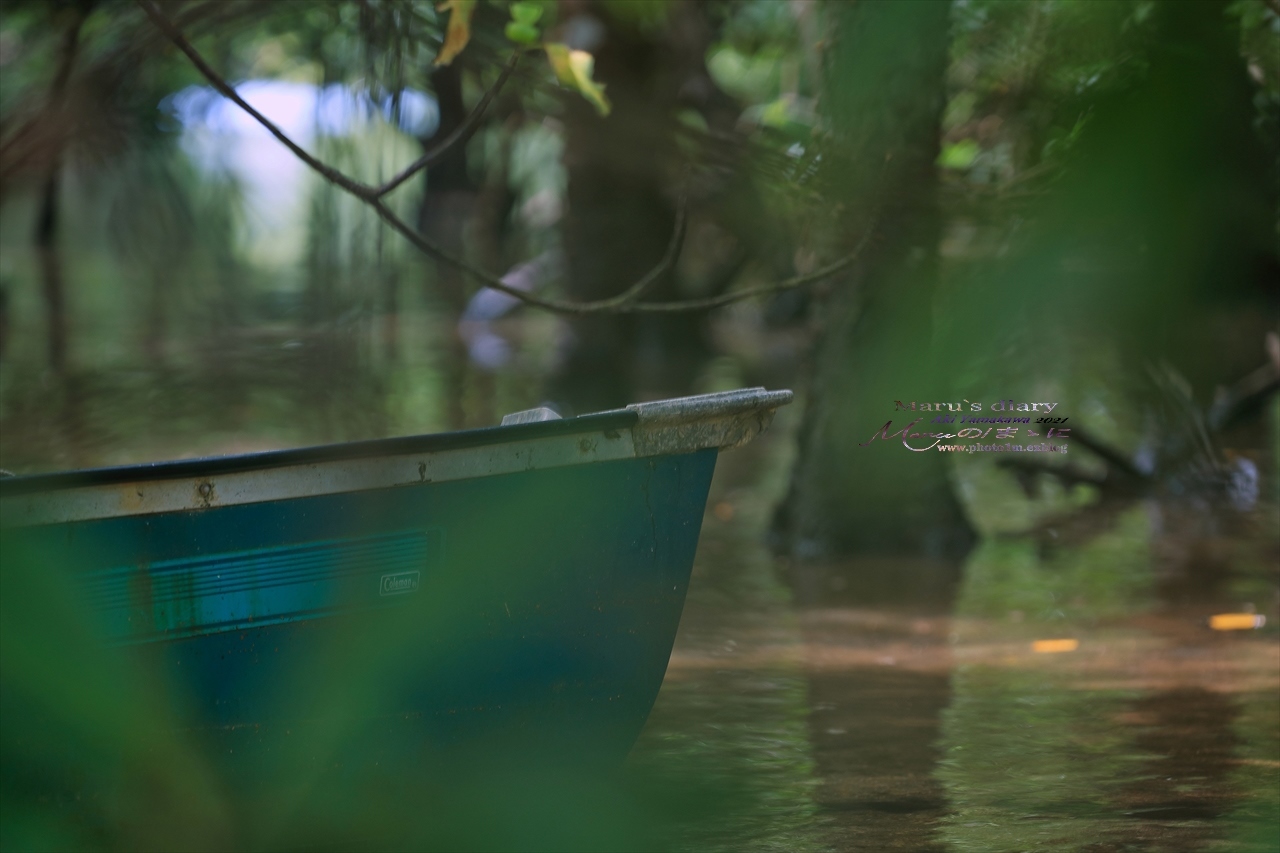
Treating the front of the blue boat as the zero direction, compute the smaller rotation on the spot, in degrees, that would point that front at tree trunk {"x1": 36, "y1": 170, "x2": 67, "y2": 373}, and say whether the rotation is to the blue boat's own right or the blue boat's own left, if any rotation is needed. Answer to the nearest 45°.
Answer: approximately 90° to the blue boat's own left

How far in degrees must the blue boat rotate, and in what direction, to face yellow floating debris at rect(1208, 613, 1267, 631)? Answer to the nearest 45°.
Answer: approximately 45° to its left

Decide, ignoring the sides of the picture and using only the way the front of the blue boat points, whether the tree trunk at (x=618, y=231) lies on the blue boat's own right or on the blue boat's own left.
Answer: on the blue boat's own left

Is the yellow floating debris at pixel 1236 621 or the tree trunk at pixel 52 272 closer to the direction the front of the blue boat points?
the yellow floating debris

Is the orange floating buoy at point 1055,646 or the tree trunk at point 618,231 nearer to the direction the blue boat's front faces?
the orange floating buoy

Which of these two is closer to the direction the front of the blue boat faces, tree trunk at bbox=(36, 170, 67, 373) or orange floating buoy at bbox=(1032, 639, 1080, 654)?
the orange floating buoy

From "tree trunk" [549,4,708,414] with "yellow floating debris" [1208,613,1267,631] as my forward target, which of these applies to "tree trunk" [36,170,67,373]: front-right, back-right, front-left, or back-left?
back-right

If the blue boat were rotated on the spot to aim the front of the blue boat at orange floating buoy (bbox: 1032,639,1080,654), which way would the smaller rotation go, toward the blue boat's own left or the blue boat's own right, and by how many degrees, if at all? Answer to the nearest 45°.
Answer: approximately 45° to the blue boat's own left

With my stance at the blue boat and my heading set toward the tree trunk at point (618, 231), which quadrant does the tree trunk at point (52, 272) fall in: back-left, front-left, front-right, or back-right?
front-left

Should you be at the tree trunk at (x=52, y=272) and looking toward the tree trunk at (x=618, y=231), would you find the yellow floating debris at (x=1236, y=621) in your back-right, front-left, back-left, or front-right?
front-right

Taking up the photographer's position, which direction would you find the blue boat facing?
facing to the right of the viewer
